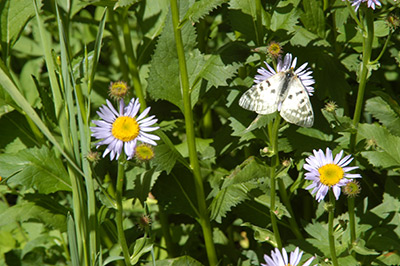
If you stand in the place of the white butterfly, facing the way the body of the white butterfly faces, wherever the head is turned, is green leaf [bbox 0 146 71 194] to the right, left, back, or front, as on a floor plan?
left

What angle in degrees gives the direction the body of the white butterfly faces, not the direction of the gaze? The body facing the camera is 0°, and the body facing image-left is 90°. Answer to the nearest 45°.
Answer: approximately 180°

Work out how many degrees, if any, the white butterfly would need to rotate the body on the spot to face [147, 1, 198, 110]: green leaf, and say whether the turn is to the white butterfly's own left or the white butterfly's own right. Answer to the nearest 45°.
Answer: approximately 45° to the white butterfly's own left

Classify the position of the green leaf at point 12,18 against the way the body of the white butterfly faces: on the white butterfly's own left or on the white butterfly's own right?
on the white butterfly's own left

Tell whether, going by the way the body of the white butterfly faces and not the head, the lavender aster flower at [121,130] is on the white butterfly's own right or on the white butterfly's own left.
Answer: on the white butterfly's own left
